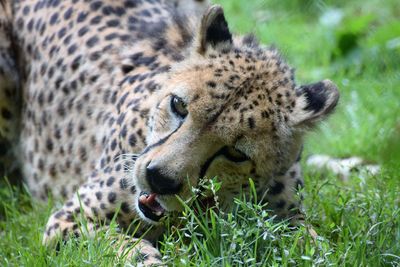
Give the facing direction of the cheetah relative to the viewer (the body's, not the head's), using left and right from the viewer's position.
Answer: facing the viewer and to the right of the viewer
